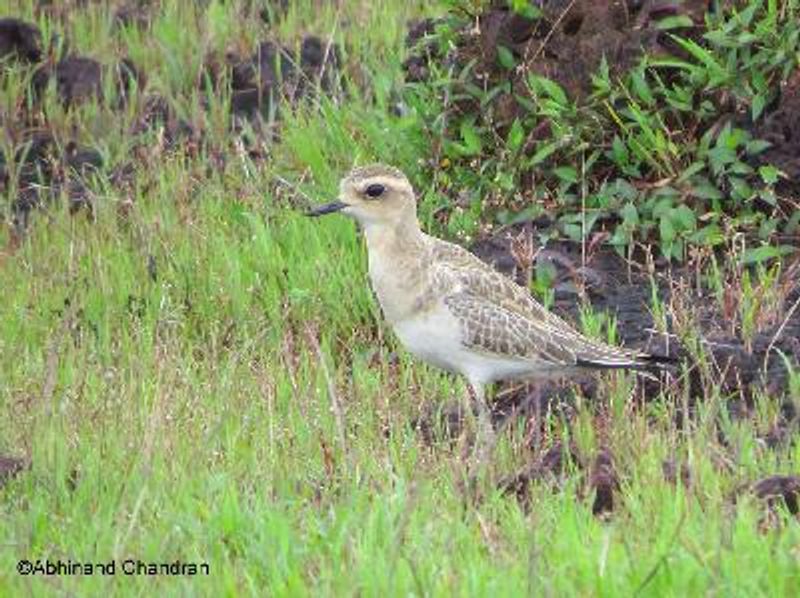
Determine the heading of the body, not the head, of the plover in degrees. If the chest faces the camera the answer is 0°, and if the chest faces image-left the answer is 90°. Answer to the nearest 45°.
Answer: approximately 90°
